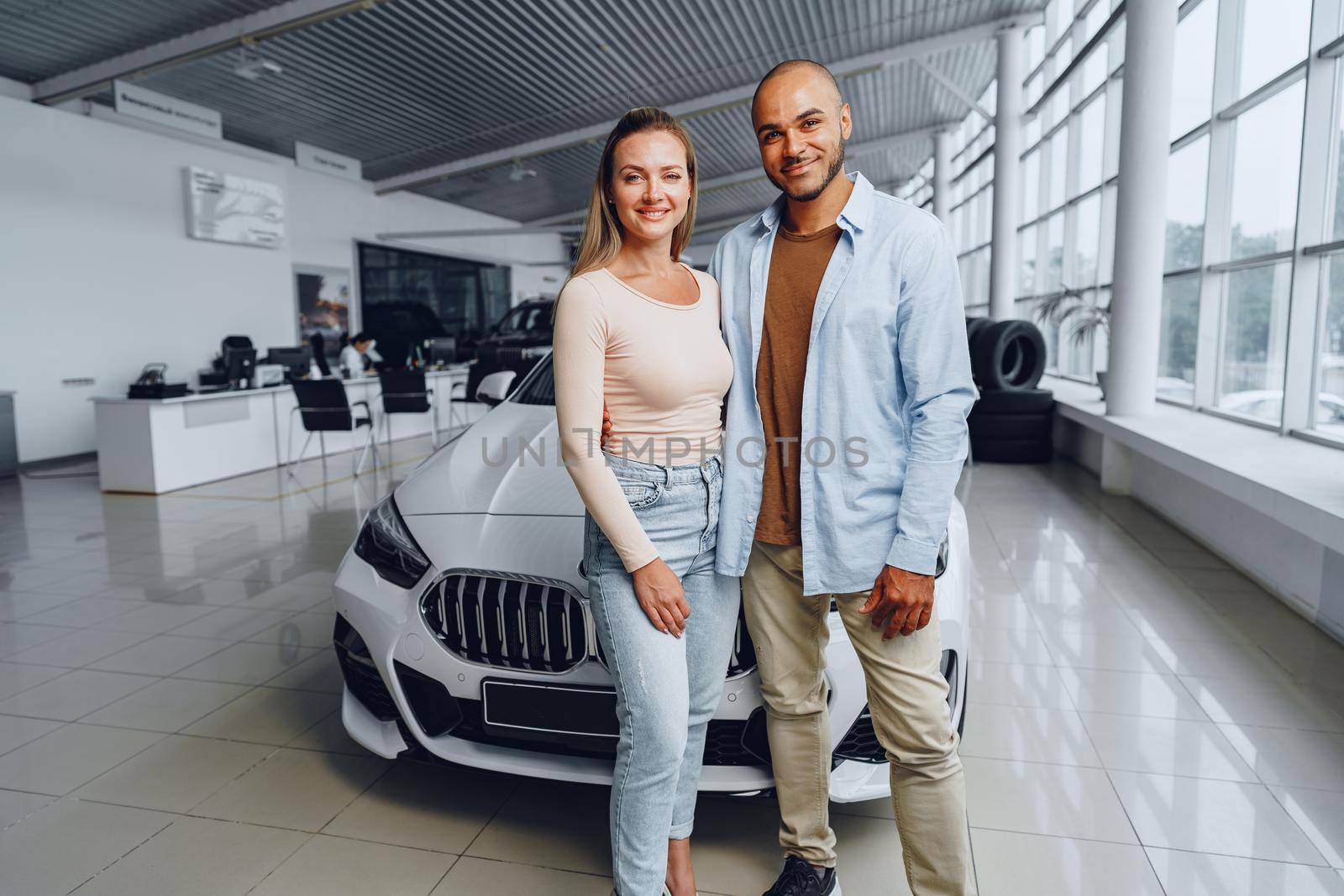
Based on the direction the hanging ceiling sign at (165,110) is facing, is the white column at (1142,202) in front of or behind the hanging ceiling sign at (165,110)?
in front

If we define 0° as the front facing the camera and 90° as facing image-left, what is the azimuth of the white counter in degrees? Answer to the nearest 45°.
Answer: approximately 315°

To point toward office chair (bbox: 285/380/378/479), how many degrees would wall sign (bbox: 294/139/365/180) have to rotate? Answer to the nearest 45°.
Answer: approximately 45° to its right

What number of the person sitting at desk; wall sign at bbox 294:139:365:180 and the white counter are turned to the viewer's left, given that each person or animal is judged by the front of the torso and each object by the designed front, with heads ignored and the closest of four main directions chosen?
0

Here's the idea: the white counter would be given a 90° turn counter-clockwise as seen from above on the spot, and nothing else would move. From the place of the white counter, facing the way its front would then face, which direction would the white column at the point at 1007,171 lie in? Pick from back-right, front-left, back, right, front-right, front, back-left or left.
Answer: front-right

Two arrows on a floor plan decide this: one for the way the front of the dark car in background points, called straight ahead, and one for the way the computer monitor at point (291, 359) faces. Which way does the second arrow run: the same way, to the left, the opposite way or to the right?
to the right

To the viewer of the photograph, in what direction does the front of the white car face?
facing the viewer and to the left of the viewer

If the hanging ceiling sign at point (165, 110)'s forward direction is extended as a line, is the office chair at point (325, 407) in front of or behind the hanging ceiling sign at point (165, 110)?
in front

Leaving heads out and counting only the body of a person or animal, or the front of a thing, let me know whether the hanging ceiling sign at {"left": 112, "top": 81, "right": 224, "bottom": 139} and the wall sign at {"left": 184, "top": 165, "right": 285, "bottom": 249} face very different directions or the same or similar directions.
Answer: same or similar directions

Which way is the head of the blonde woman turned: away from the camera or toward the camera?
toward the camera

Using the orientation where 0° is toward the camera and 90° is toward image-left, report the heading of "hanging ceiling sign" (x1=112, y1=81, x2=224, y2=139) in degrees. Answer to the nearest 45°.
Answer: approximately 315°

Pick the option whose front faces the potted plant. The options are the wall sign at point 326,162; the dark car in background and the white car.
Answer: the wall sign

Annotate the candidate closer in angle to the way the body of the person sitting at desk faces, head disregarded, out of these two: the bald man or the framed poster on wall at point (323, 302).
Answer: the bald man

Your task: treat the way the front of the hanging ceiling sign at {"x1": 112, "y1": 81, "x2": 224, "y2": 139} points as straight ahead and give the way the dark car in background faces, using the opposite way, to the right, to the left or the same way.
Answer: to the right

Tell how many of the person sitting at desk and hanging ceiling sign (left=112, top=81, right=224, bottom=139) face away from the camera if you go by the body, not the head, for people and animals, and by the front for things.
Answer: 0

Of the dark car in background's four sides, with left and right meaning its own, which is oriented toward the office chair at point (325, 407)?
front

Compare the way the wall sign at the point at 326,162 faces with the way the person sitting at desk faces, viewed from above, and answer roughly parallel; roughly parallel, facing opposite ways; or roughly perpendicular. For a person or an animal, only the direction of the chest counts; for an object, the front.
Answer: roughly parallel

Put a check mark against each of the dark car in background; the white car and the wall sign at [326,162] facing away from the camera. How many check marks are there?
0

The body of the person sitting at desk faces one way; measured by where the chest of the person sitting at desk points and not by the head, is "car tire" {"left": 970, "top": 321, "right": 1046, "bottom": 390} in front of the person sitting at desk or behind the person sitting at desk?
in front

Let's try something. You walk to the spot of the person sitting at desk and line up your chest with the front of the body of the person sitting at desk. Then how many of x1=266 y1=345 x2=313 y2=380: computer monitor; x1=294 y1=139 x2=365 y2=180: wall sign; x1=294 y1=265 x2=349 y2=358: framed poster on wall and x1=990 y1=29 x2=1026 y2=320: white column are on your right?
1

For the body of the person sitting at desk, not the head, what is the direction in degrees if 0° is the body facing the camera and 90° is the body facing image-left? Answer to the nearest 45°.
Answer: approximately 315°

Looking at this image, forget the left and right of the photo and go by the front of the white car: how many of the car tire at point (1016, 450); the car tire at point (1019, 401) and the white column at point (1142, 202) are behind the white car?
3
